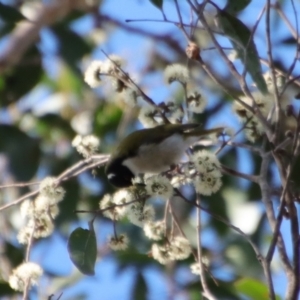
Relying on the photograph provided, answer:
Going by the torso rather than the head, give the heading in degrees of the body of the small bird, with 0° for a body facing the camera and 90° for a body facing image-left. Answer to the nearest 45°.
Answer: approximately 90°
